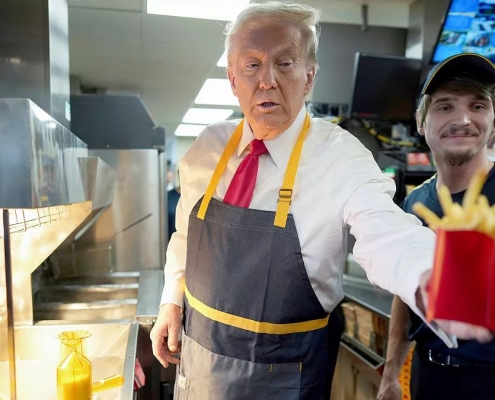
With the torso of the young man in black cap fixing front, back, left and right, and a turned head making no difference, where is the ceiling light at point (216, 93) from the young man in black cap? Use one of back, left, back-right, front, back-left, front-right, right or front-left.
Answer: back-right

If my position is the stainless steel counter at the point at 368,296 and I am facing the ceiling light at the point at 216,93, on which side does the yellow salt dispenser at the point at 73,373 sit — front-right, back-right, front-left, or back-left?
back-left

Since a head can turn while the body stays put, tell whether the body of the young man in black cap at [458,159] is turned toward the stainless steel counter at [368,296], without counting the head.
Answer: no

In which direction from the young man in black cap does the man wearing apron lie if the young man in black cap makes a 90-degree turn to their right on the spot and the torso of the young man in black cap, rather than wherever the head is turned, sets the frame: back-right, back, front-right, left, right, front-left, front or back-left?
front-left

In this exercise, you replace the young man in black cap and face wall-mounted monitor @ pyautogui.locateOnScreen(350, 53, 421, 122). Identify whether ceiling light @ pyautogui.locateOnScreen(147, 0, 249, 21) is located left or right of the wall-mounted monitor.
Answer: left

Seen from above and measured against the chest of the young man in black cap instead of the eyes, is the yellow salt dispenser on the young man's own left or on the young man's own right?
on the young man's own right

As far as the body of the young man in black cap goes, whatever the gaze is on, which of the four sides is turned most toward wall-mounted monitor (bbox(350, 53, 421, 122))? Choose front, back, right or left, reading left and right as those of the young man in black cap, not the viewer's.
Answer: back

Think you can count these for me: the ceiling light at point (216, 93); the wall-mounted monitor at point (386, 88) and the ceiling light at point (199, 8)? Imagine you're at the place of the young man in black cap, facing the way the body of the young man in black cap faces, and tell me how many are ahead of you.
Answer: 0

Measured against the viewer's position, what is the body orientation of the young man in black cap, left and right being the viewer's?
facing the viewer

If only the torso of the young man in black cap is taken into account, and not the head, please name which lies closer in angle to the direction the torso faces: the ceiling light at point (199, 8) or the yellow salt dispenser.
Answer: the yellow salt dispenser

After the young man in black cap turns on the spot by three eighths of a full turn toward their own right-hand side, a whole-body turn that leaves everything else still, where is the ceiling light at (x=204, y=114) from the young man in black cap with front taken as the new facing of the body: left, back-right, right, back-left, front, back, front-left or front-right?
front

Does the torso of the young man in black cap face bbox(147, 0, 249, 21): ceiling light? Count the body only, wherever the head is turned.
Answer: no

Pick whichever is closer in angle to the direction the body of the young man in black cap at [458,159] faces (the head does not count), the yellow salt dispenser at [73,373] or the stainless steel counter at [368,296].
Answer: the yellow salt dispenser
